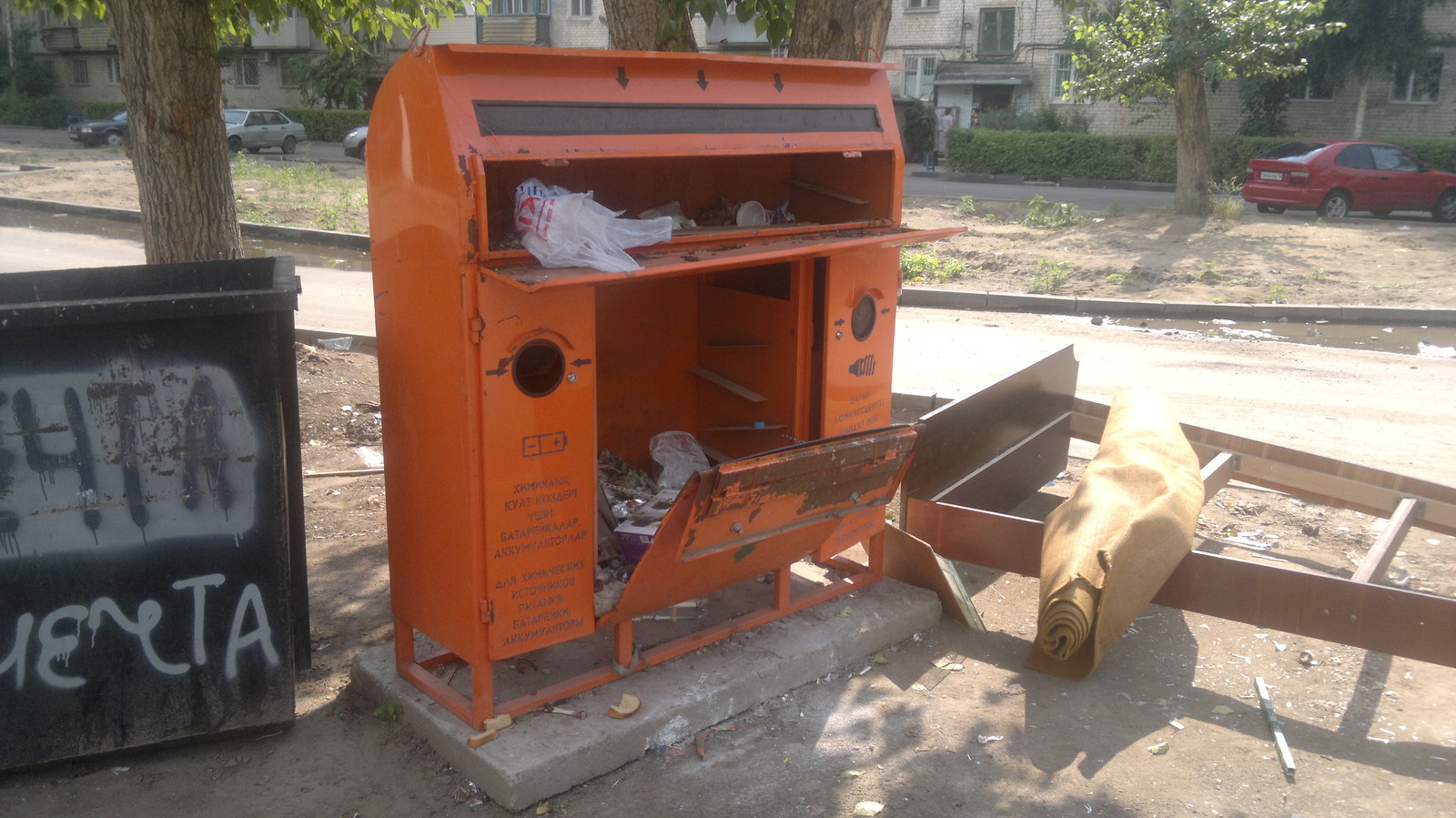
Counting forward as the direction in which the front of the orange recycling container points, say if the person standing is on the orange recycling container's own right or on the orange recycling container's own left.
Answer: on the orange recycling container's own left

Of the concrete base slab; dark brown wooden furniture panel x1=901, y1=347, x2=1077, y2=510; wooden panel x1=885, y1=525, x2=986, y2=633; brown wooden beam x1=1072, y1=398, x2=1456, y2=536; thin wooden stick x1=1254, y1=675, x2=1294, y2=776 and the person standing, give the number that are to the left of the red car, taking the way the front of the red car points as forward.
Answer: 1

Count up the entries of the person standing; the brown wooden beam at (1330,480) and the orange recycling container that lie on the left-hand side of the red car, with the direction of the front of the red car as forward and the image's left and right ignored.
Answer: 1

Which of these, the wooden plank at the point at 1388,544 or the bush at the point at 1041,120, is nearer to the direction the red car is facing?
the bush

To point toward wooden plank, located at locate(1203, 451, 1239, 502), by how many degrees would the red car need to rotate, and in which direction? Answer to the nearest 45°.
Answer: approximately 135° to its right

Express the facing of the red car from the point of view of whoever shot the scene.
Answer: facing away from the viewer and to the right of the viewer

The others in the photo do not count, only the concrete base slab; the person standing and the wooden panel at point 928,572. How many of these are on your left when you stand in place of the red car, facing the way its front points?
1

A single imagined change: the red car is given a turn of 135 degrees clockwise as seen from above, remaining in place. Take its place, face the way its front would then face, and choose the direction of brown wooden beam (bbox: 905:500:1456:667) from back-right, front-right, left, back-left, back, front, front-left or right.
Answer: front

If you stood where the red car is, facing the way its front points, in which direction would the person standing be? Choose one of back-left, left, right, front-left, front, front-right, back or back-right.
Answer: left

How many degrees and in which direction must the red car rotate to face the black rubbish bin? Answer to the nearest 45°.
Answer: approximately 135° to its right

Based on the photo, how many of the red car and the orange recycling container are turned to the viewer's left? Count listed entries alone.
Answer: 0

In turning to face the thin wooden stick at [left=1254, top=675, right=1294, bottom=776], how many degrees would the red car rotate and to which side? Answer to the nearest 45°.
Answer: approximately 135° to its right

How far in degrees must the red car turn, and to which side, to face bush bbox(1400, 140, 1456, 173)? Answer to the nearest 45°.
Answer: approximately 45° to its left

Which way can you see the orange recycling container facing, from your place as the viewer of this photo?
facing the viewer and to the right of the viewer
